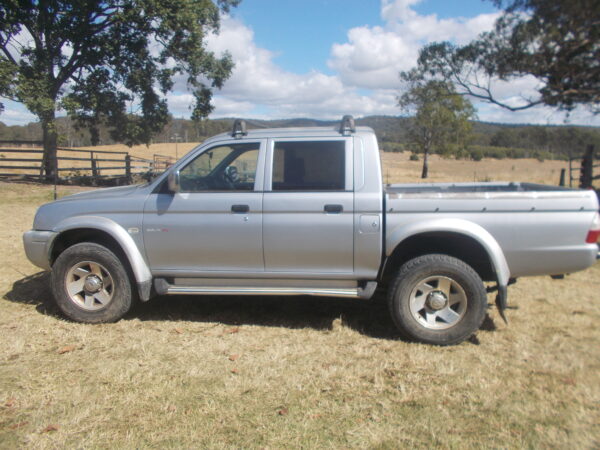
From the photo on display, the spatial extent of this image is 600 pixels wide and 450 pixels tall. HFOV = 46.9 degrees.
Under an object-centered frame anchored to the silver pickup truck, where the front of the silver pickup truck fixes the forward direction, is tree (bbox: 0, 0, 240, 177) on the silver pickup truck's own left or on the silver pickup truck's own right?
on the silver pickup truck's own right

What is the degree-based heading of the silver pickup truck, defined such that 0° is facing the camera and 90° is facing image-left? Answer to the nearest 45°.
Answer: approximately 90°

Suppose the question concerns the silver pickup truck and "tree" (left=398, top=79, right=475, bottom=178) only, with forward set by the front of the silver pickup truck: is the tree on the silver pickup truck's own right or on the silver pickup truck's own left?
on the silver pickup truck's own right
